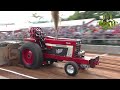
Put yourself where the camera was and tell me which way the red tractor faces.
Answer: facing the viewer and to the right of the viewer
